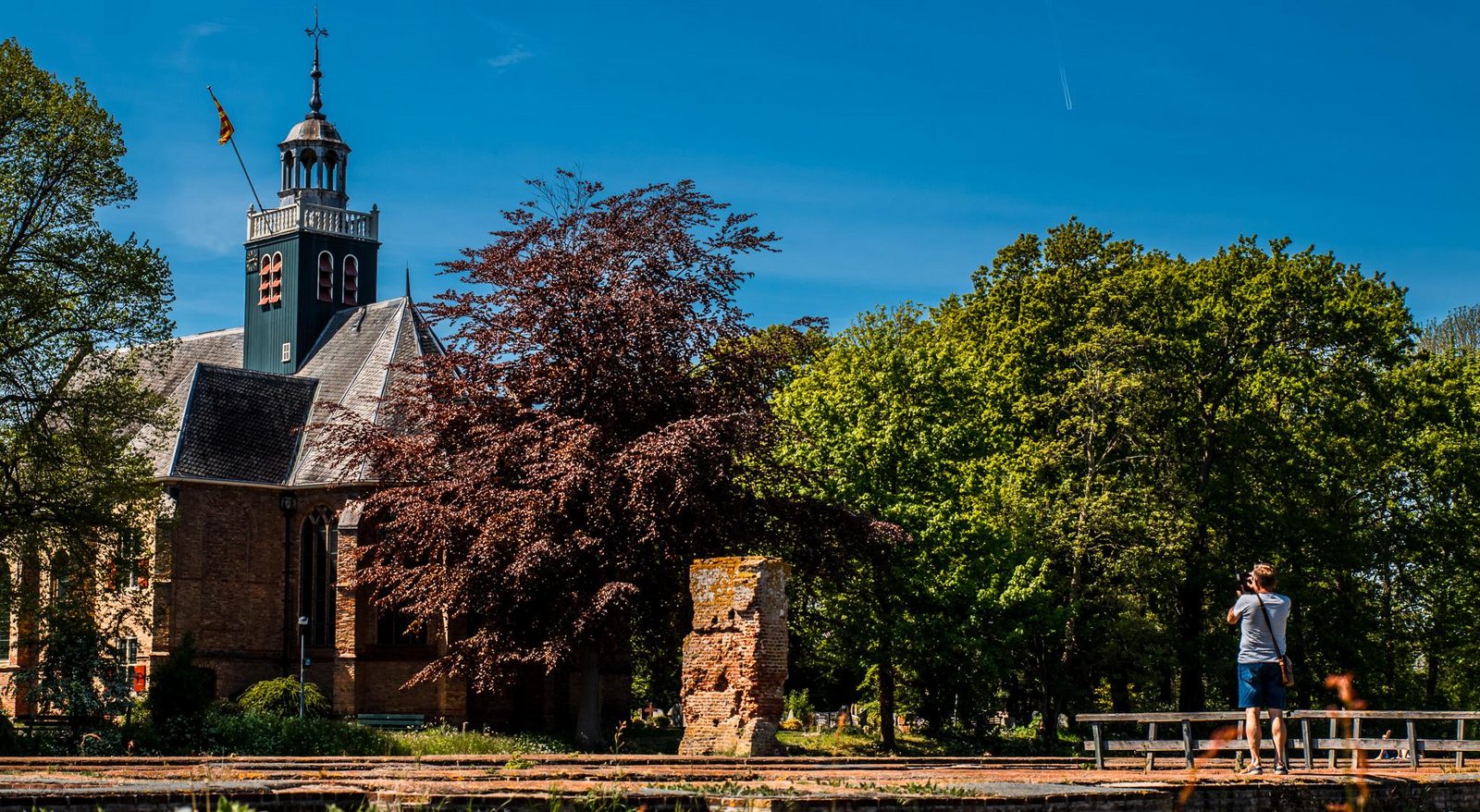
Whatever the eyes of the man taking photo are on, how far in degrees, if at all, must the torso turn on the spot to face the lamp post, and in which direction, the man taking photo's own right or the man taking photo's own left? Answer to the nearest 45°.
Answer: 0° — they already face it

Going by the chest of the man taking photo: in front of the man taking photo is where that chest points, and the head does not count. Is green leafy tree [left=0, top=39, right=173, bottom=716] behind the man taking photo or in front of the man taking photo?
in front

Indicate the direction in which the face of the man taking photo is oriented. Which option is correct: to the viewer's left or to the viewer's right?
to the viewer's left

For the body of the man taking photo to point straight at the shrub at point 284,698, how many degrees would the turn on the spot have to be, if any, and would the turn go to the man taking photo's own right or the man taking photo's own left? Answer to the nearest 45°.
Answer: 0° — they already face it

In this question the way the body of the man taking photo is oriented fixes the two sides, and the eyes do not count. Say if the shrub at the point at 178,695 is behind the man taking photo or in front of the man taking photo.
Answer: in front

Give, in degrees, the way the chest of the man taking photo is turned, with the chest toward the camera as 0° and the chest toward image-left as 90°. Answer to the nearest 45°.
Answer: approximately 135°

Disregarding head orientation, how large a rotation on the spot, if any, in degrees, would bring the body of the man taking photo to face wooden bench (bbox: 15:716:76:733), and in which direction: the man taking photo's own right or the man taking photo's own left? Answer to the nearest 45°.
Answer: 0° — they already face it
